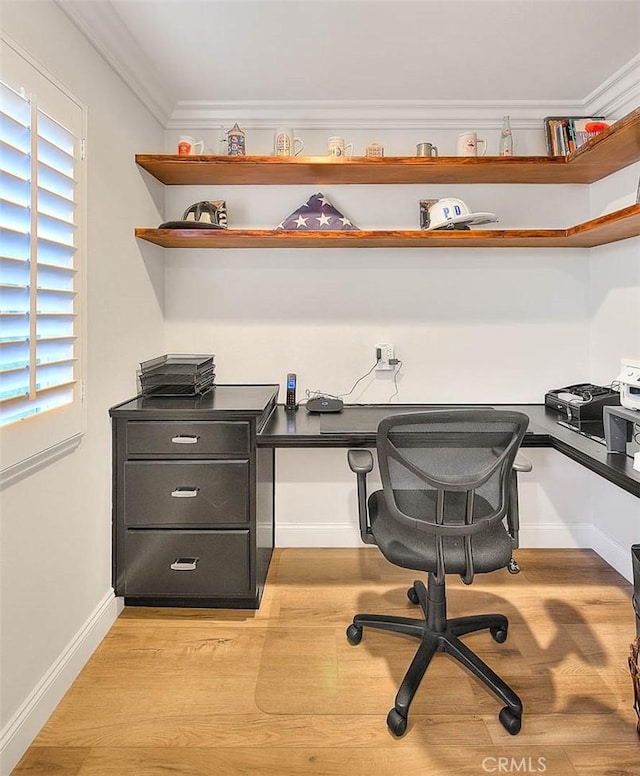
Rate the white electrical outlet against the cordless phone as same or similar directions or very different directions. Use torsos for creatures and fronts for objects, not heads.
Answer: same or similar directions

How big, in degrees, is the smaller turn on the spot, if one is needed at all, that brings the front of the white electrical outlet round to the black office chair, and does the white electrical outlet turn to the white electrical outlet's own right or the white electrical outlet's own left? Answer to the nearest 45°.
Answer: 0° — it already faces it

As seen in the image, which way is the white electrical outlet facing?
toward the camera

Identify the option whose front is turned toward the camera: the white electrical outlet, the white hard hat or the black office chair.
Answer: the white electrical outlet

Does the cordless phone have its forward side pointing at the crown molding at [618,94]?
no

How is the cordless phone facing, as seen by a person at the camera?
facing the viewer

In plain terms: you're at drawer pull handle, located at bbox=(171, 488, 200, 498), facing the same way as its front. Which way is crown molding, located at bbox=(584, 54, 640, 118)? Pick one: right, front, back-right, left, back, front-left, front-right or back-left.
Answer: left

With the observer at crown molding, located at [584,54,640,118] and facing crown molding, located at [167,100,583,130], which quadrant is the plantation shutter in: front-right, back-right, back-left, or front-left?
front-left

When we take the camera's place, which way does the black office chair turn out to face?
facing away from the viewer and to the left of the viewer

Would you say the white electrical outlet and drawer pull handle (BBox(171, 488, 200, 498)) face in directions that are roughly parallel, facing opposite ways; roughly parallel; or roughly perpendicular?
roughly parallel

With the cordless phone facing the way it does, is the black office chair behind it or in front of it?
in front
